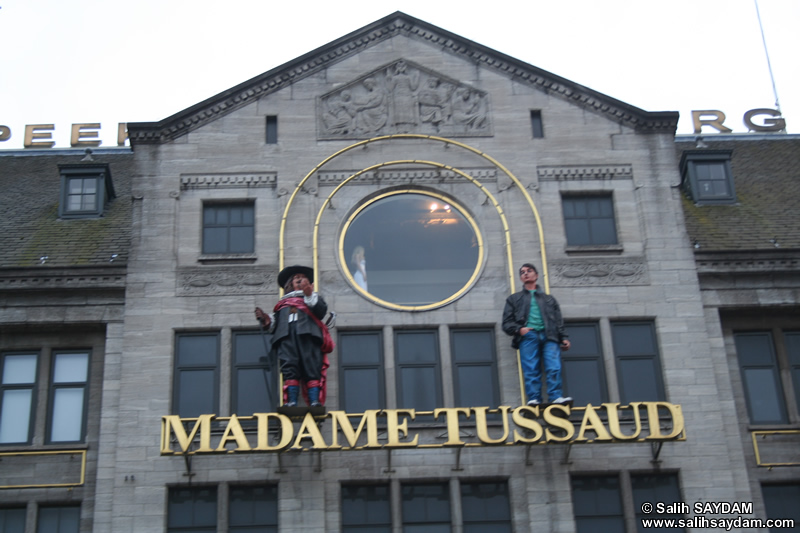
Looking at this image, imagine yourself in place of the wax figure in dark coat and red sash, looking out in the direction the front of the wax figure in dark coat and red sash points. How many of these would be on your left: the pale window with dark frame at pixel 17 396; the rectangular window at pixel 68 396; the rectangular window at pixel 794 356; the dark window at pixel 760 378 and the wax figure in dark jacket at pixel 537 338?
3

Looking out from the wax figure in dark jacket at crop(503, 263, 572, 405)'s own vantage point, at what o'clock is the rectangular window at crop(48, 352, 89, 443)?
The rectangular window is roughly at 3 o'clock from the wax figure in dark jacket.

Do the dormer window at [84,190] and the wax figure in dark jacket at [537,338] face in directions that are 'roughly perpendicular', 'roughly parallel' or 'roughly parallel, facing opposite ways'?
roughly parallel

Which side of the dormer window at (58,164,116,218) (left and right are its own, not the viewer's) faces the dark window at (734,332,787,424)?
left

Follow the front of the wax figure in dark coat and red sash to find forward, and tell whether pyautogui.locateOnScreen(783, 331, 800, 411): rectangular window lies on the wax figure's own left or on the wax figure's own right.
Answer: on the wax figure's own left

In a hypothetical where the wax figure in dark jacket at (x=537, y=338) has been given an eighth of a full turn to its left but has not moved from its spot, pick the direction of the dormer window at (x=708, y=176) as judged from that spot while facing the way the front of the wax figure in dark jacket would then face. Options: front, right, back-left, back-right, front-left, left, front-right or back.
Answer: left

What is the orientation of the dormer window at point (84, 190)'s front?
toward the camera

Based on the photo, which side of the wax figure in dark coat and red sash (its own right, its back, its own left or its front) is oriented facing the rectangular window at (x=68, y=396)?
right

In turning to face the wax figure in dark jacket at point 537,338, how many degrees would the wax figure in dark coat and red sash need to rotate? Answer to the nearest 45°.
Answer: approximately 90° to its left

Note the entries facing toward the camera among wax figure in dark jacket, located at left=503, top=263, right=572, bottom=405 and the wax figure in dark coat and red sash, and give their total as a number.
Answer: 2

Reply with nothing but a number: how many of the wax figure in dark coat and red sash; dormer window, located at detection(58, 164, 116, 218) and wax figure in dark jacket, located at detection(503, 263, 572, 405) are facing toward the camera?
3

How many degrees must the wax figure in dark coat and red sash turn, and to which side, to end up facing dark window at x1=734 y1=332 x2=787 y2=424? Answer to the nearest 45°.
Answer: approximately 90° to its left

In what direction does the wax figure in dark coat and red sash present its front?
toward the camera

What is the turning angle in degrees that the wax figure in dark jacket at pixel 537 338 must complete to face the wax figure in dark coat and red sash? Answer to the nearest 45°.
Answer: approximately 90° to its right

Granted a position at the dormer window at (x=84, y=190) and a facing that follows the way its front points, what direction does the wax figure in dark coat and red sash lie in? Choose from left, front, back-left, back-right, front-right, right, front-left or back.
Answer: front-left
